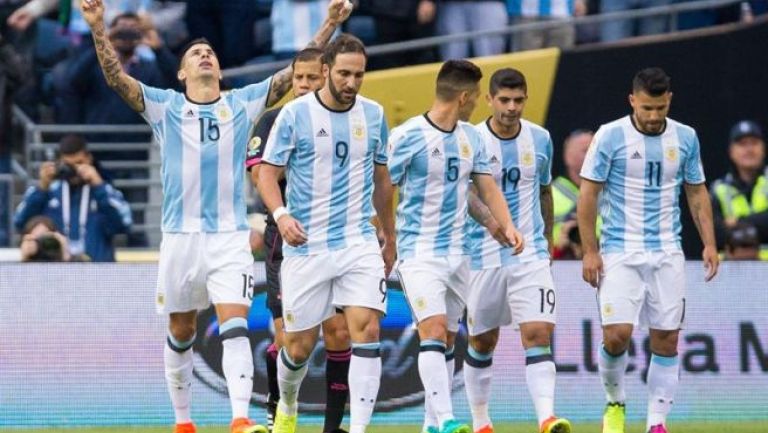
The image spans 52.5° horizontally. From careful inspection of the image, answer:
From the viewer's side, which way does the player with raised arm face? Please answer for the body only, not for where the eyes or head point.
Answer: toward the camera

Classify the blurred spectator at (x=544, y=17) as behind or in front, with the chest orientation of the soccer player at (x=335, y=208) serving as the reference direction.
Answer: behind

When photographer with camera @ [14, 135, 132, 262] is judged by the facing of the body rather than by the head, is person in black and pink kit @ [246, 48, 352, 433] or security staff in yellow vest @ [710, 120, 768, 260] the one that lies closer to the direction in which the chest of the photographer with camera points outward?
the person in black and pink kit

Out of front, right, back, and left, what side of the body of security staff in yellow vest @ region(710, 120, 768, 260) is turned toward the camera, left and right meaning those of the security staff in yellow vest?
front

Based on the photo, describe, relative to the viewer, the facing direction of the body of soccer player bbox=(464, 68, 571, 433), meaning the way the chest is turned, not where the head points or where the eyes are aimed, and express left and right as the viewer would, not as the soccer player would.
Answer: facing the viewer

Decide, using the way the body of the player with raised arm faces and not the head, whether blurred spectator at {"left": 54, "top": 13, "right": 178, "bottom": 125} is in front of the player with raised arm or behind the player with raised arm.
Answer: behind
